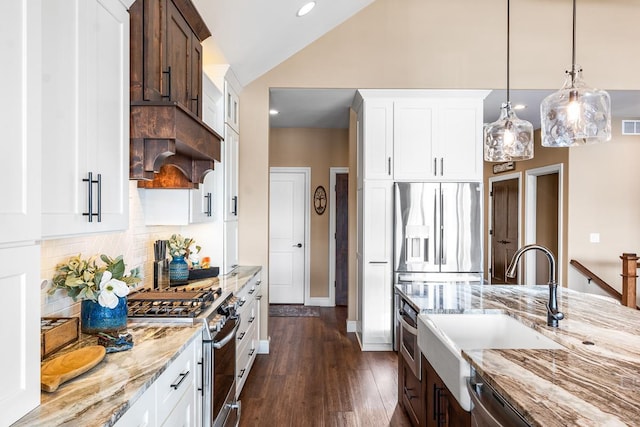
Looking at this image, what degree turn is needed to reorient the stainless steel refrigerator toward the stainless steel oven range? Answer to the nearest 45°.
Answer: approximately 45° to its right

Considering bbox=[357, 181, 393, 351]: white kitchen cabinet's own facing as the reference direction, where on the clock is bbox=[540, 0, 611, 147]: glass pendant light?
The glass pendant light is roughly at 11 o'clock from the white kitchen cabinet.

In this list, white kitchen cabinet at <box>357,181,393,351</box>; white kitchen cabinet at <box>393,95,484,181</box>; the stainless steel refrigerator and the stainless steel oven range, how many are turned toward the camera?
3

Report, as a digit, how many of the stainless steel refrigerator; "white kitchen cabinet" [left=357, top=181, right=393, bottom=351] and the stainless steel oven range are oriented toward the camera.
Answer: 2

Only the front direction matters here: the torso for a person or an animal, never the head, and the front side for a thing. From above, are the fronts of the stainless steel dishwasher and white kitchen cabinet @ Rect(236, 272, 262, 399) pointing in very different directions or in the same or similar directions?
very different directions

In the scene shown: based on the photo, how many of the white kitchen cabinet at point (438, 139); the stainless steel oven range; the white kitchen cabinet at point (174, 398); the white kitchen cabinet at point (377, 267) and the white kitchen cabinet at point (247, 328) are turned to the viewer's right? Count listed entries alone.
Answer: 3

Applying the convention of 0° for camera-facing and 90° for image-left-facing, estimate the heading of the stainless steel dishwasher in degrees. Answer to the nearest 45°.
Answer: approximately 45°

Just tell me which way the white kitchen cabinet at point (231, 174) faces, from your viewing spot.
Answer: facing to the right of the viewer

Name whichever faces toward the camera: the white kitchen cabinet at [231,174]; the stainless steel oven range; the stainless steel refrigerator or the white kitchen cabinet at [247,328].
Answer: the stainless steel refrigerator

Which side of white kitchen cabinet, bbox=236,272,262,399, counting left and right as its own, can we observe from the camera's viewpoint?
right

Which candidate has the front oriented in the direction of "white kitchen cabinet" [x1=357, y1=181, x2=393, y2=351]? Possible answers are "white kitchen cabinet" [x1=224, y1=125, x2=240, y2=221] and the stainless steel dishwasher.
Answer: "white kitchen cabinet" [x1=224, y1=125, x2=240, y2=221]

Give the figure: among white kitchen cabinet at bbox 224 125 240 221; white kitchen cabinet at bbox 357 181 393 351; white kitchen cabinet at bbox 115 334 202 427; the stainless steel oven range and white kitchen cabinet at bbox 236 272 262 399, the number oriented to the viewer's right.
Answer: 4

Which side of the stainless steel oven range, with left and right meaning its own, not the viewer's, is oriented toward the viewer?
right
